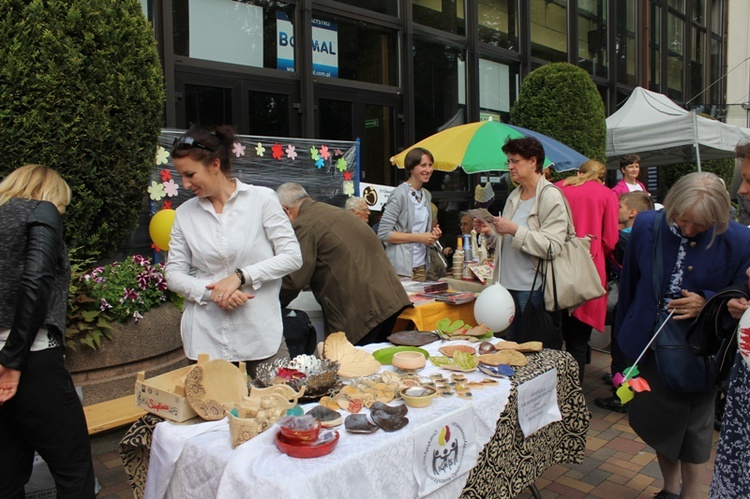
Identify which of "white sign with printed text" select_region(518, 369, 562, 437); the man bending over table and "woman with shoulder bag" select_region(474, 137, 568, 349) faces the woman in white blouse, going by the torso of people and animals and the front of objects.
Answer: the woman with shoulder bag

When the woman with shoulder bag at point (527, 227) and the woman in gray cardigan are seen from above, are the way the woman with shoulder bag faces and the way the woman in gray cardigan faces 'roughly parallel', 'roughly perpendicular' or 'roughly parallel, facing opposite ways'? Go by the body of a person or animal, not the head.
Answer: roughly perpendicular

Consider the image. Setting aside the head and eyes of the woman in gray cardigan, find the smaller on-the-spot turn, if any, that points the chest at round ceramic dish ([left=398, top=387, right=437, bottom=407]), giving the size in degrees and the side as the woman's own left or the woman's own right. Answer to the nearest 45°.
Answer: approximately 45° to the woman's own right

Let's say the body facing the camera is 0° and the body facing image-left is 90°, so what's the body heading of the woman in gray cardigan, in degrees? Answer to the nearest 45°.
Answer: approximately 315°

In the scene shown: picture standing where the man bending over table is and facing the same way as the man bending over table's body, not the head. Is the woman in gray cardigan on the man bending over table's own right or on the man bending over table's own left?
on the man bending over table's own right
